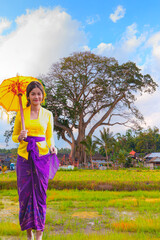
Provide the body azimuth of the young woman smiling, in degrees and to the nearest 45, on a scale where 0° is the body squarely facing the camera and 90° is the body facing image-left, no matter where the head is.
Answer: approximately 0°
